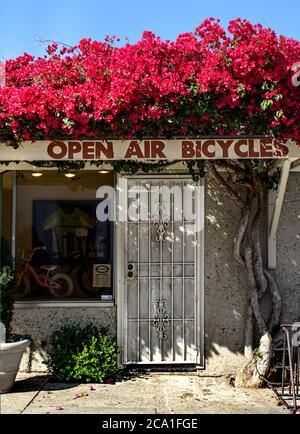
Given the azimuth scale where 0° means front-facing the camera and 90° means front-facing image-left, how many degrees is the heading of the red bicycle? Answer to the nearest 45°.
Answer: approximately 90°

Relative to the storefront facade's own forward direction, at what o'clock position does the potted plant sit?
The potted plant is roughly at 2 o'clock from the storefront facade.

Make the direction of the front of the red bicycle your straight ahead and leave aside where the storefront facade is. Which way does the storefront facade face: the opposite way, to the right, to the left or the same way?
to the left

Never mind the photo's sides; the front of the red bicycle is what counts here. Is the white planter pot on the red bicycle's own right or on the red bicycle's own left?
on the red bicycle's own left

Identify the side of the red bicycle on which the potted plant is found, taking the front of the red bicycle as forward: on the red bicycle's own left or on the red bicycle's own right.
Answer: on the red bicycle's own left

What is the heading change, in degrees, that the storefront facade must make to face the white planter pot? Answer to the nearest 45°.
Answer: approximately 45° to its right
